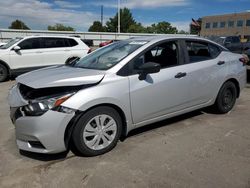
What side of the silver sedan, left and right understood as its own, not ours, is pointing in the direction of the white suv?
right

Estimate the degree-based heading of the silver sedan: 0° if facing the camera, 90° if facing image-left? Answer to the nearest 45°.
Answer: approximately 45°
